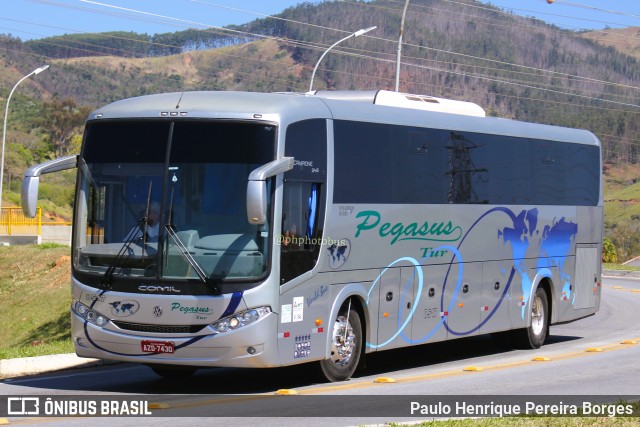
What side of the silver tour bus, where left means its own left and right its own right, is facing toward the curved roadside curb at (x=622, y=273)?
back

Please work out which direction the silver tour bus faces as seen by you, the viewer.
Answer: facing the viewer and to the left of the viewer
